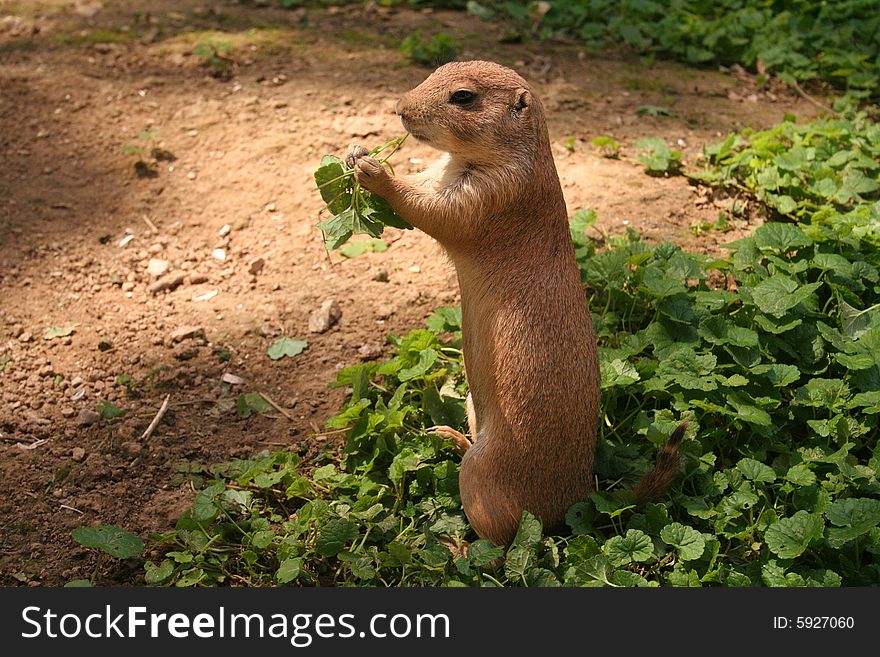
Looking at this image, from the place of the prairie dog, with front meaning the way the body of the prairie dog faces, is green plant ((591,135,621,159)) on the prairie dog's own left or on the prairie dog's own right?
on the prairie dog's own right

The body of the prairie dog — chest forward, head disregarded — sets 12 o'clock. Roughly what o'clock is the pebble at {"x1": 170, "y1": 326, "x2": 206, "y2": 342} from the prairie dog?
The pebble is roughly at 1 o'clock from the prairie dog.

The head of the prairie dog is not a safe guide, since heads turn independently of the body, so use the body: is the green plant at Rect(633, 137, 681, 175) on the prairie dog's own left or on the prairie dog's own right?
on the prairie dog's own right

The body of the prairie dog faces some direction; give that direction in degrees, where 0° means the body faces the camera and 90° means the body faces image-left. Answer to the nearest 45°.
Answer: approximately 90°

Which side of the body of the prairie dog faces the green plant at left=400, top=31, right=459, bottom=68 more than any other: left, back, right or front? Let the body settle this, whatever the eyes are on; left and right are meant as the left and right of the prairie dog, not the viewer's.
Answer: right

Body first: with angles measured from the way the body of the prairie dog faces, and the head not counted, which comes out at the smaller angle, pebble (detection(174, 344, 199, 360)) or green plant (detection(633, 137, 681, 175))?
the pebble
